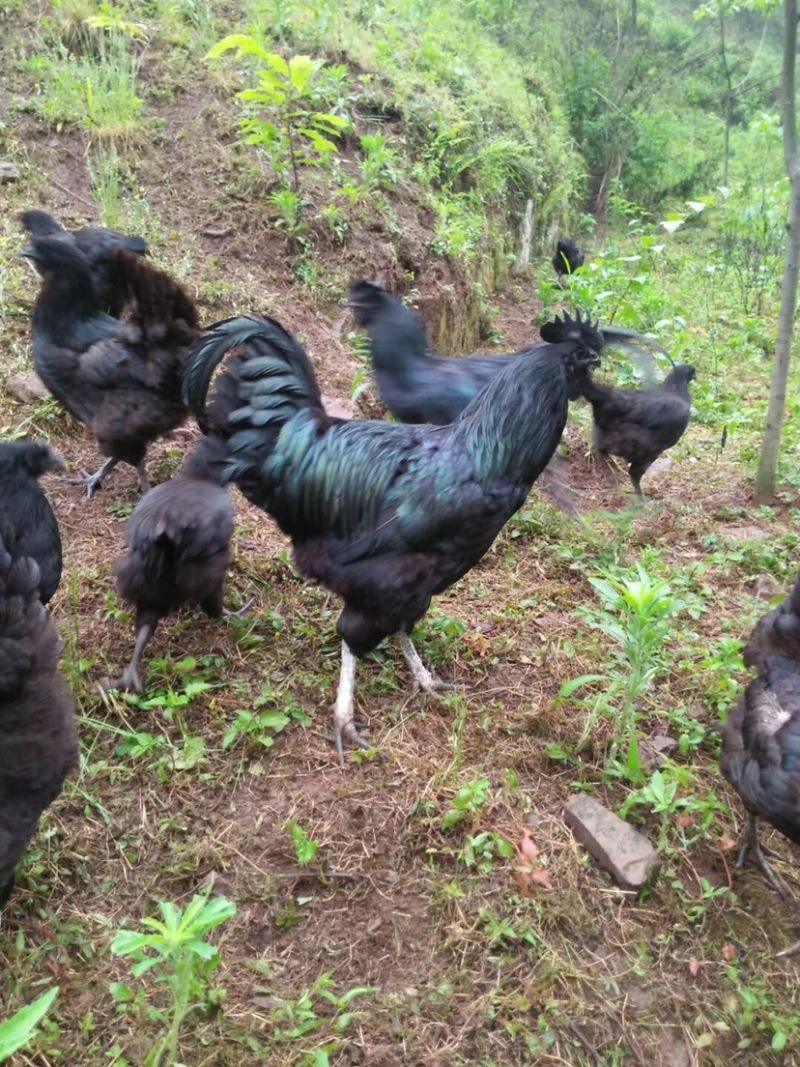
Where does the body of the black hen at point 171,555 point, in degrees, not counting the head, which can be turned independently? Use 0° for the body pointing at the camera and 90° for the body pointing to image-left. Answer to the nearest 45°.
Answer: approximately 225°

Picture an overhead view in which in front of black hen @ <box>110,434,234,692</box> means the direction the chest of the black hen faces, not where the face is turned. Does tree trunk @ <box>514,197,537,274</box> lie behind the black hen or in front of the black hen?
in front

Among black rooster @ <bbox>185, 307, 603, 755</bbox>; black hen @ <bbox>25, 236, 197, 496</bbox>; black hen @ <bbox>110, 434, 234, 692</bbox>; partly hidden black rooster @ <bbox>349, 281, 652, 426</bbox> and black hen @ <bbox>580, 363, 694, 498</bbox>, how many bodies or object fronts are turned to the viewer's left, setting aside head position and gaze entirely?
2

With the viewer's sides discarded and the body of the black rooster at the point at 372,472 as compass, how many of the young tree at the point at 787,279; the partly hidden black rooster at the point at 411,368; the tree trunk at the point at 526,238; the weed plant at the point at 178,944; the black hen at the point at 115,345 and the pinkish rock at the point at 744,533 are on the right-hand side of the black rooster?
1

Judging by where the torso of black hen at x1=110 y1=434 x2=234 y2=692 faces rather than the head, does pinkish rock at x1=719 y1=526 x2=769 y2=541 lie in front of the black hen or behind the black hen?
in front

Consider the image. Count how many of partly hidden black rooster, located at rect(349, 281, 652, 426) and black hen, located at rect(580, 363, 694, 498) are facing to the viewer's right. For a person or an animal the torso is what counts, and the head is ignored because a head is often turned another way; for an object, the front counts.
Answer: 1

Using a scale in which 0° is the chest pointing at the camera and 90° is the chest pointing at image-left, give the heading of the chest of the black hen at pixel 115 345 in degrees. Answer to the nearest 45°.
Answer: approximately 90°

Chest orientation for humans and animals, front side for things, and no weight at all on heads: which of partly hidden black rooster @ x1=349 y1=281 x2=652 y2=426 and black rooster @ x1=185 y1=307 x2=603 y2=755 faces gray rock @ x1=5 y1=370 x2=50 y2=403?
the partly hidden black rooster

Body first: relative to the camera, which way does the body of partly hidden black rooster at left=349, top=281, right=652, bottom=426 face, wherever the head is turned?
to the viewer's left

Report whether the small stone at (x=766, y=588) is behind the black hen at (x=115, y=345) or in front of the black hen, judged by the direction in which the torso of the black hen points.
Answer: behind

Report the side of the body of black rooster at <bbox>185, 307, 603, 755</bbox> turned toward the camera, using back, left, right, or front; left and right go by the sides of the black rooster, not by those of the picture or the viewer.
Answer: right

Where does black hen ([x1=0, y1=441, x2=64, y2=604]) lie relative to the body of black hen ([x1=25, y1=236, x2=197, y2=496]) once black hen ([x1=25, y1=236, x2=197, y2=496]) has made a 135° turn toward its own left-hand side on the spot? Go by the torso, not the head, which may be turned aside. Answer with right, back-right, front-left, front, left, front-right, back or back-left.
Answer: front-right

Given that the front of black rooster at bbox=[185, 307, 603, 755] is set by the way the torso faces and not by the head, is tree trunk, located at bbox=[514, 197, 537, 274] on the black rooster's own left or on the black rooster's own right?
on the black rooster's own left
